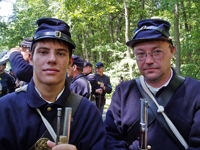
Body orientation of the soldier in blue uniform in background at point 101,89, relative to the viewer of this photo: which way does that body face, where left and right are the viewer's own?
facing the viewer and to the left of the viewer

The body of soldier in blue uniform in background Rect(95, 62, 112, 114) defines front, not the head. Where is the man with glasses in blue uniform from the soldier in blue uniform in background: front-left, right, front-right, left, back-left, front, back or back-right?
front-left

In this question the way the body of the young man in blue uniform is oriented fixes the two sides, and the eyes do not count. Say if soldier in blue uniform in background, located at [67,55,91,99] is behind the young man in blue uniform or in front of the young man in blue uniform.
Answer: behind

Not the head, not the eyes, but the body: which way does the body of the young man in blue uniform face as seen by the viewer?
toward the camera
